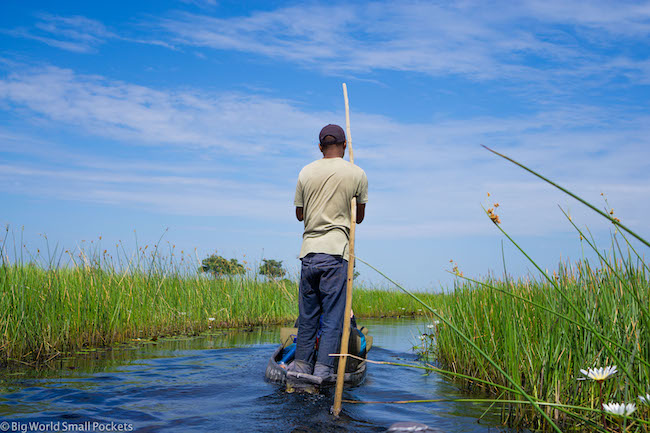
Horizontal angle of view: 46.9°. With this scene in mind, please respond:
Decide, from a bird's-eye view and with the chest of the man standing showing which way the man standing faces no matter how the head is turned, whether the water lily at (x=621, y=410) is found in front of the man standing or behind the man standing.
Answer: behind

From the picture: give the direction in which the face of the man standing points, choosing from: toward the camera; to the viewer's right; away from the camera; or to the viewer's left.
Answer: away from the camera

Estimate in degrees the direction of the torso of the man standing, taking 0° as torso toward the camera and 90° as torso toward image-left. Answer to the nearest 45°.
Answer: approximately 180°

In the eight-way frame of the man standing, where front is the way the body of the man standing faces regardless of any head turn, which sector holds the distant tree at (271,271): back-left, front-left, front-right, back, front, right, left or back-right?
front
